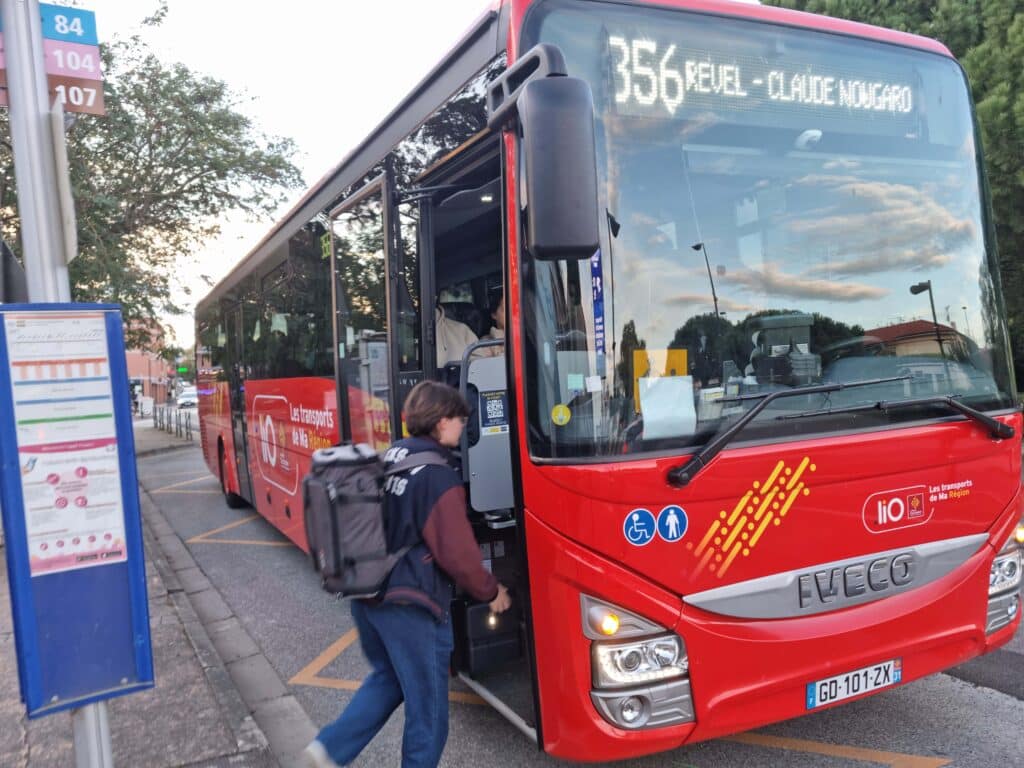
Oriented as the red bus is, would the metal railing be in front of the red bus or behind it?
behind

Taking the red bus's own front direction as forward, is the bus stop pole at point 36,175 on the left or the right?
on its right

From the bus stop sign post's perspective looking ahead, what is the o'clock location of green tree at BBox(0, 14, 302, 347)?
The green tree is roughly at 6 o'clock from the bus stop sign post.

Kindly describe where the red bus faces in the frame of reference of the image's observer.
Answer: facing the viewer and to the right of the viewer

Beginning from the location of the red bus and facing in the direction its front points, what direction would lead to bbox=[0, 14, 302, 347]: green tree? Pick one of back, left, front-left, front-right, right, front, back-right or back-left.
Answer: back

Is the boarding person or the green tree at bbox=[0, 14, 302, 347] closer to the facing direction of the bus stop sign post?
the boarding person

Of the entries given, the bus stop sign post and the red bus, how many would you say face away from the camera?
0

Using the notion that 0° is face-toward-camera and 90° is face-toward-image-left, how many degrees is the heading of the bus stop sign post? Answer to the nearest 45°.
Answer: approximately 0°

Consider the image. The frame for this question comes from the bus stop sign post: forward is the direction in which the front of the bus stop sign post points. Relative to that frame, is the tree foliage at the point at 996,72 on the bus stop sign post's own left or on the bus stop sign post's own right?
on the bus stop sign post's own left

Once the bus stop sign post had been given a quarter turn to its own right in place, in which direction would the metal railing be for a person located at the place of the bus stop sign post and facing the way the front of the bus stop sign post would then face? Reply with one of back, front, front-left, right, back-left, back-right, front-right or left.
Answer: right
